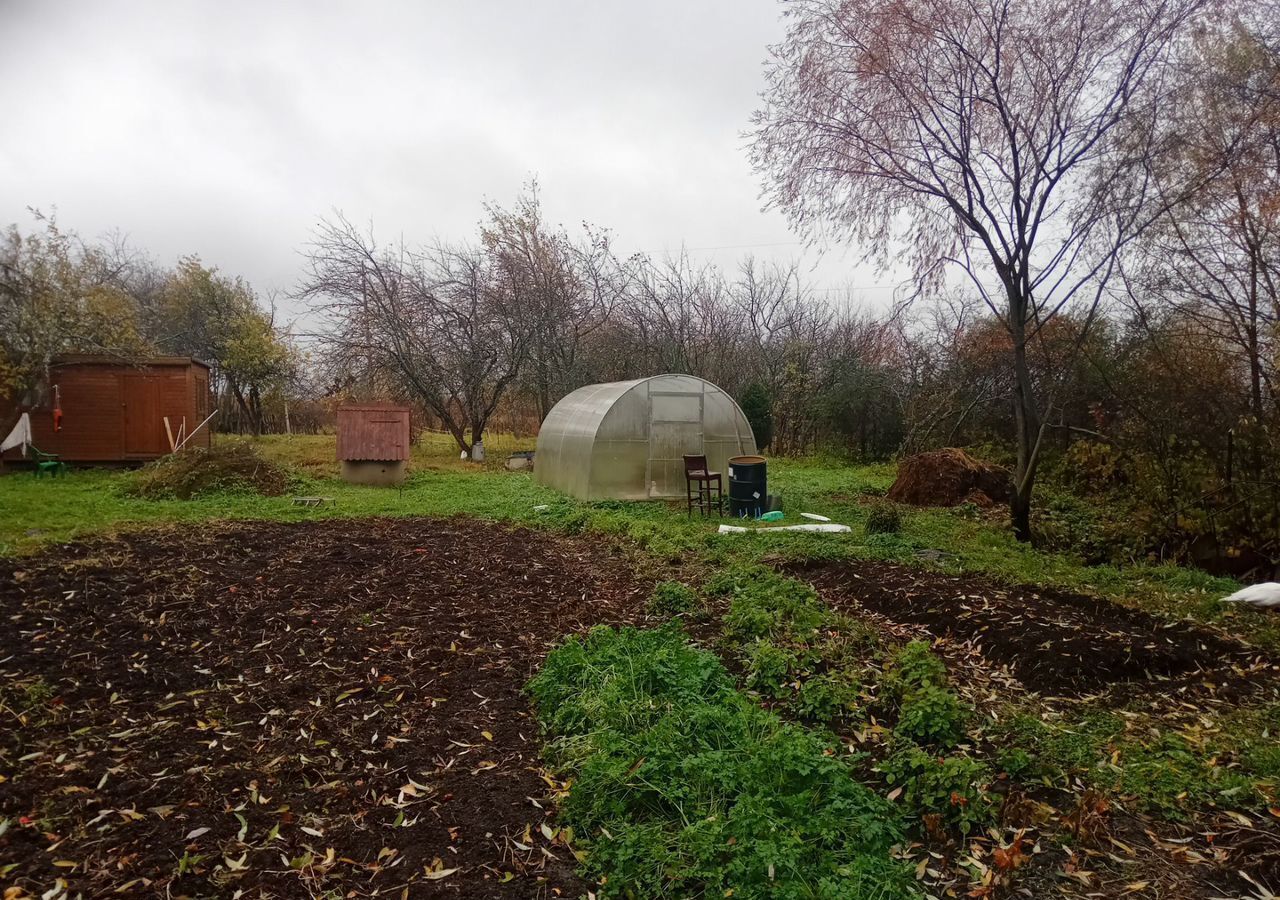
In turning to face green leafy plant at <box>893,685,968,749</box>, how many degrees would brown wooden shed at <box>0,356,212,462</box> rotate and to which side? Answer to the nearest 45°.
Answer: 0° — it already faces it

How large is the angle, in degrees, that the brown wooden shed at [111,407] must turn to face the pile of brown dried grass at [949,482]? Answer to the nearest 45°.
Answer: approximately 45° to its left

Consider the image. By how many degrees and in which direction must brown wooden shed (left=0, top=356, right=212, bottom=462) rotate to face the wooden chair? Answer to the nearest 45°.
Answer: approximately 45° to its left

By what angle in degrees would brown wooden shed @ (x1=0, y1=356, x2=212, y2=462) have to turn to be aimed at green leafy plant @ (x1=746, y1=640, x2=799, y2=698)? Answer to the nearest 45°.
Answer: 0° — it already faces it

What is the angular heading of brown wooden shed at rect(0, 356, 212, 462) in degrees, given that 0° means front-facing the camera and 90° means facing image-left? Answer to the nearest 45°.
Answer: approximately 0°
